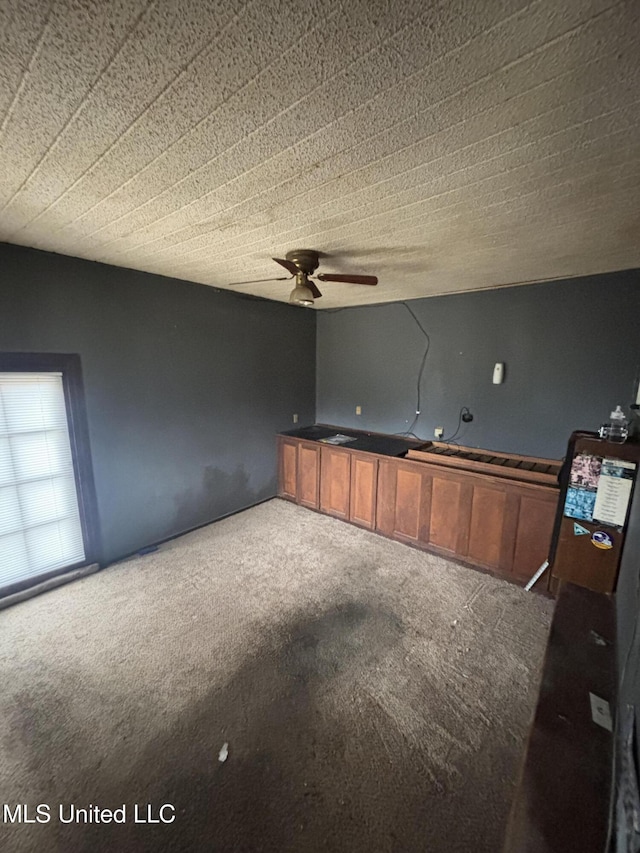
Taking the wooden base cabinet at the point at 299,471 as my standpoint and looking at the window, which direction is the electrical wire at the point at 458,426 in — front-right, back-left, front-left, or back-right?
back-left

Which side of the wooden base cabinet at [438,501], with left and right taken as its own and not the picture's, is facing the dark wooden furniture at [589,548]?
left

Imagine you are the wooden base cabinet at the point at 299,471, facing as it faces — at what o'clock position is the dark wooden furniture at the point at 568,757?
The dark wooden furniture is roughly at 10 o'clock from the wooden base cabinet.

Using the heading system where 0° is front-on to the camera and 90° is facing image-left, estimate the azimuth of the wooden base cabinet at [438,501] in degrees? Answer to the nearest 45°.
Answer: approximately 45°

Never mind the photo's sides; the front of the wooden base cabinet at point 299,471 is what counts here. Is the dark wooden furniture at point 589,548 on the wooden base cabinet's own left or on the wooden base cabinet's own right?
on the wooden base cabinet's own left

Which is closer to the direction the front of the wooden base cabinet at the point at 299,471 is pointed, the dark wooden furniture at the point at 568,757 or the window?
the window

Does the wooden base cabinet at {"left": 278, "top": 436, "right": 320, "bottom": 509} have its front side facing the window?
yes

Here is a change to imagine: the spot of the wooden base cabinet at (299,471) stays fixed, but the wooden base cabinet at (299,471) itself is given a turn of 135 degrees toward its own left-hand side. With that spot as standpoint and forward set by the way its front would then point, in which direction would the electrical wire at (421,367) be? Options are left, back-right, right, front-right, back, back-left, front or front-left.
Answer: front

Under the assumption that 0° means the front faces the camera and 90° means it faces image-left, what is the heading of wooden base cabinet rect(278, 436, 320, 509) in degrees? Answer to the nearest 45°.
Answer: approximately 45°

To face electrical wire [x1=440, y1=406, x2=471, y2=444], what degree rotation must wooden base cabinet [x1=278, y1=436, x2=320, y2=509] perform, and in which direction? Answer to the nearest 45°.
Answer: approximately 135° to its left
